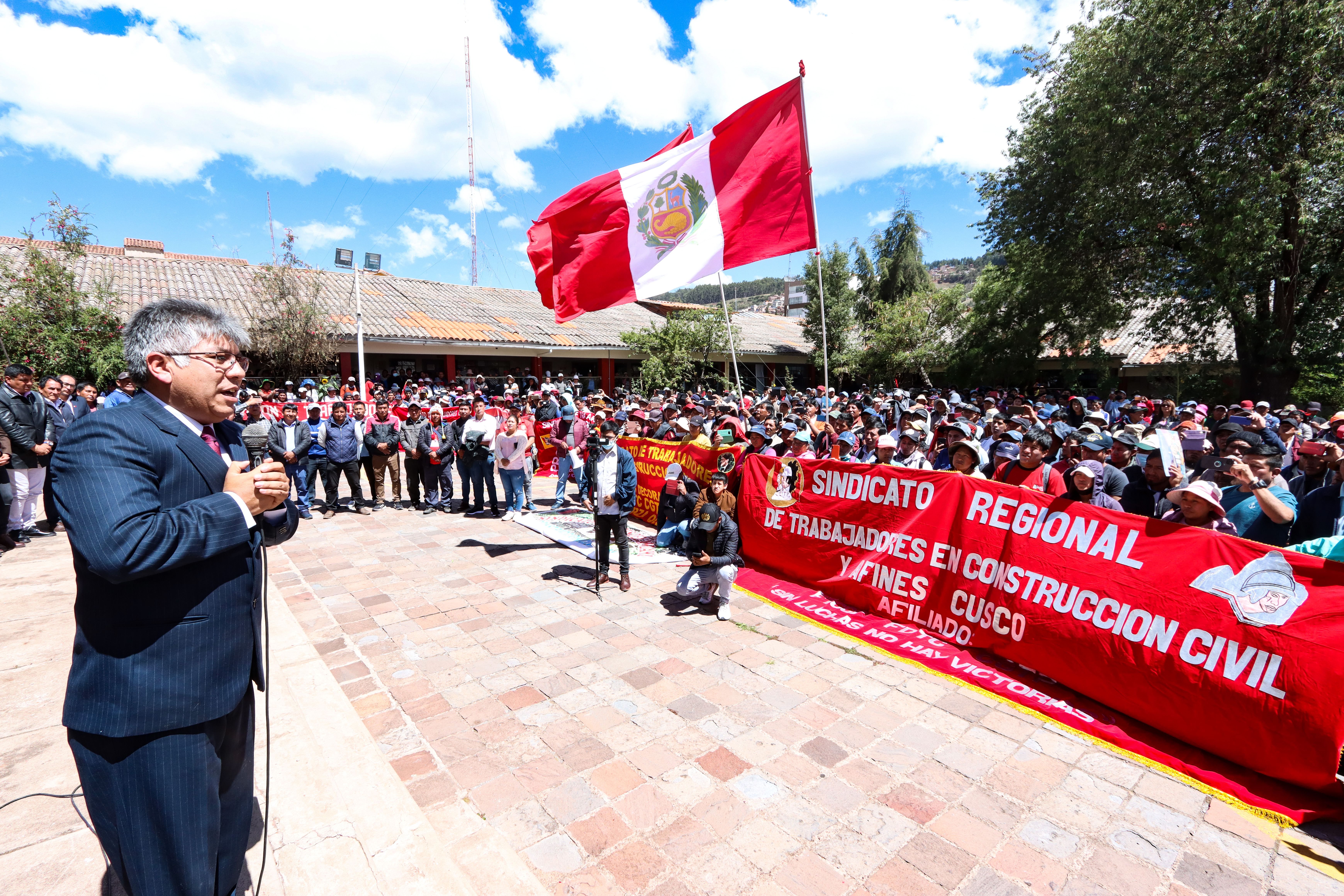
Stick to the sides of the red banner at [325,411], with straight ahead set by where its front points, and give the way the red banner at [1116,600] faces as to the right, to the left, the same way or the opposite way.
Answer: to the right

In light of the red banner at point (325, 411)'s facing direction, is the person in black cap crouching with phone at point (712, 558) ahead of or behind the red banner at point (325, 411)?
ahead

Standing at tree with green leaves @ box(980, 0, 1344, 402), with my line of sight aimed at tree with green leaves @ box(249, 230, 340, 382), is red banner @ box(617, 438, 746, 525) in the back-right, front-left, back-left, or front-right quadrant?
front-left

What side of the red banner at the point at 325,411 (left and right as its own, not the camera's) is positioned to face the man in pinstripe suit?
front

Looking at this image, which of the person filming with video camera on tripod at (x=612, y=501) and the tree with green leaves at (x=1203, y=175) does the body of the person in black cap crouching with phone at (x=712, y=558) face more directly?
the person filming with video camera on tripod

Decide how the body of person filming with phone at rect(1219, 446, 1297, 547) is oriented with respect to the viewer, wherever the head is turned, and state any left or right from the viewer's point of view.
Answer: facing the viewer and to the left of the viewer

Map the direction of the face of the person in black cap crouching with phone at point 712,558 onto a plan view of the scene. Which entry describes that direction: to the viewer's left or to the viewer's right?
to the viewer's left

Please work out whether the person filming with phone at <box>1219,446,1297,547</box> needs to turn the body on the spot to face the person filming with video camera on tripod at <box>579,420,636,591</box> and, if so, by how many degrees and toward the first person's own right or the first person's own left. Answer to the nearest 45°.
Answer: approximately 45° to the first person's own right

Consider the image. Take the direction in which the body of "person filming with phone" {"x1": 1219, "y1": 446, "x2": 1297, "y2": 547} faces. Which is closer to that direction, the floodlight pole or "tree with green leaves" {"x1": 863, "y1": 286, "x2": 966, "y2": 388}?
the floodlight pole

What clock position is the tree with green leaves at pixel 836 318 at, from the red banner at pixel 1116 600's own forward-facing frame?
The tree with green leaves is roughly at 4 o'clock from the red banner.

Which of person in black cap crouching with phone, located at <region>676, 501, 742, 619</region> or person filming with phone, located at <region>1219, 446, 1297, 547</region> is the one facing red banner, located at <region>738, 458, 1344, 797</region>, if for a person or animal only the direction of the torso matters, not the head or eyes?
person filming with phone, located at <region>1219, 446, 1297, 547</region>

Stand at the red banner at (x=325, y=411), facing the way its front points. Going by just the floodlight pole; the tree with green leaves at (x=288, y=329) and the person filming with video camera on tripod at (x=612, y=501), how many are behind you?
2

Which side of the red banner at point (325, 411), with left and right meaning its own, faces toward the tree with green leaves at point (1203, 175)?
left

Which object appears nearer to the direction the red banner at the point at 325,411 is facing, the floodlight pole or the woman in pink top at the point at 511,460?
the woman in pink top

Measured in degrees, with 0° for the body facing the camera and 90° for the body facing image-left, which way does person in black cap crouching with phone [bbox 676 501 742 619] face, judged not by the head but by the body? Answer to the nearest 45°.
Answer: approximately 45°

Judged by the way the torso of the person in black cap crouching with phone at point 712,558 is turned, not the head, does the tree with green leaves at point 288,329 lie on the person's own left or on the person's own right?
on the person's own right
